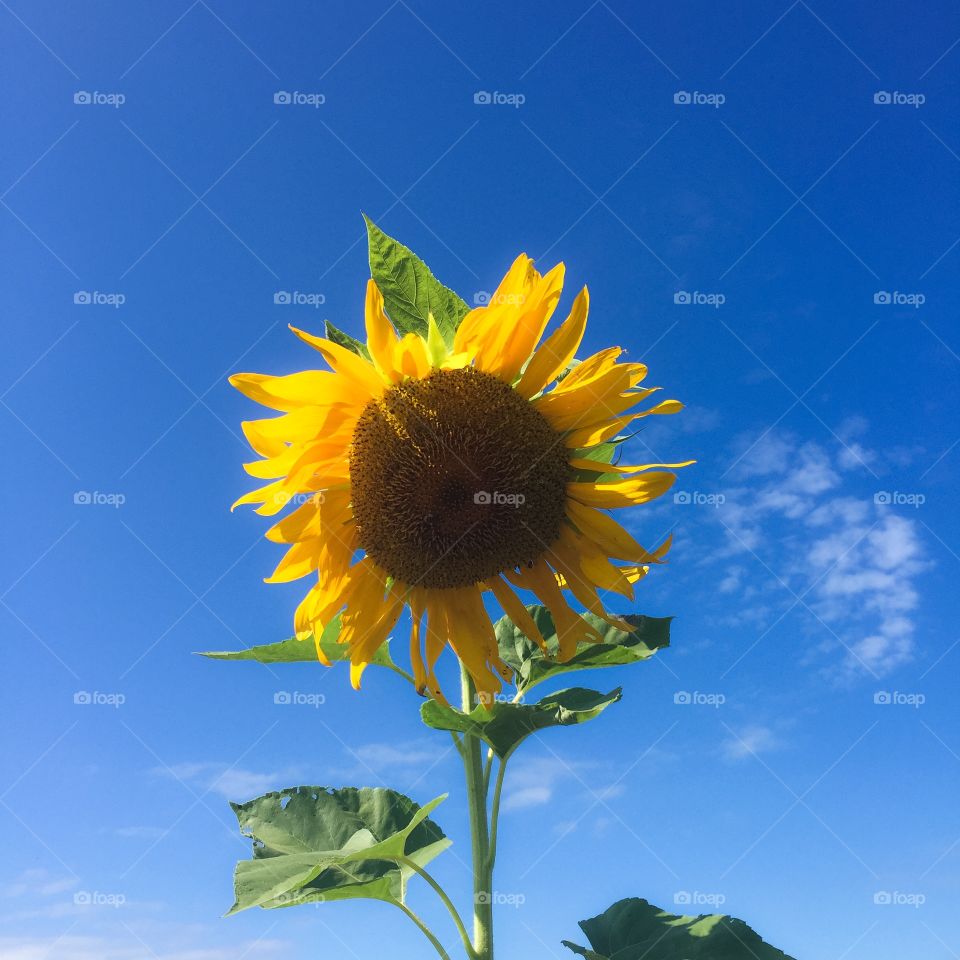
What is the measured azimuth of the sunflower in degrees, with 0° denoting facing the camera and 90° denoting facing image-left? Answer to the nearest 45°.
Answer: approximately 0°
